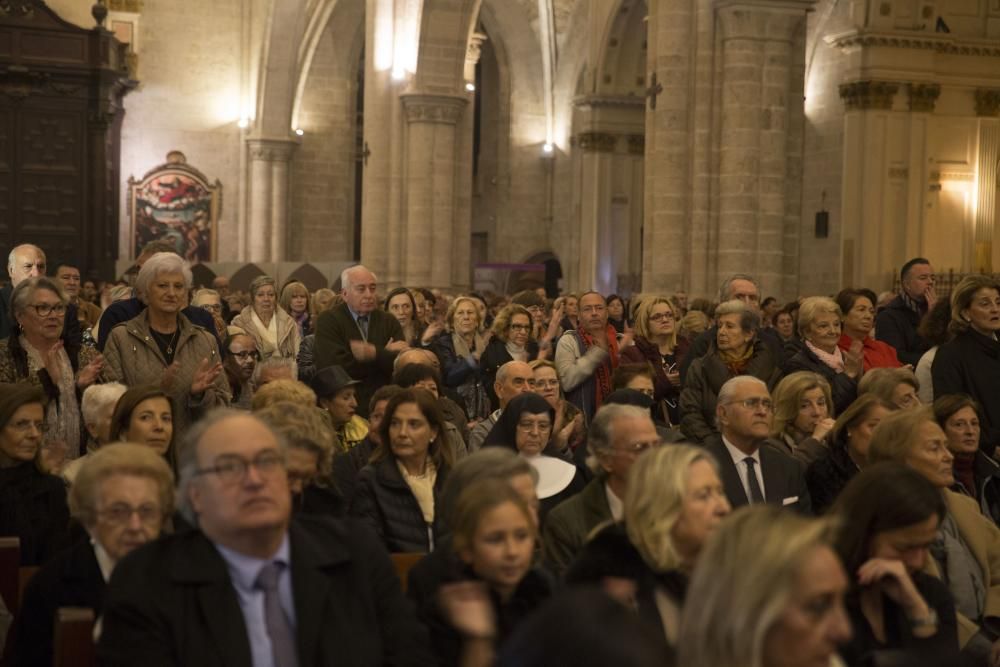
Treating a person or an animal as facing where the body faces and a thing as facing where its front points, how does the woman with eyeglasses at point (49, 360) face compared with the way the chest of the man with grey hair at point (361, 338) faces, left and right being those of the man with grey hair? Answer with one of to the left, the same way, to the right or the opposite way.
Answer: the same way

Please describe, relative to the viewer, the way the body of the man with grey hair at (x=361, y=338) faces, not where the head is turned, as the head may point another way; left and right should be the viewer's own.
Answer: facing the viewer and to the right of the viewer

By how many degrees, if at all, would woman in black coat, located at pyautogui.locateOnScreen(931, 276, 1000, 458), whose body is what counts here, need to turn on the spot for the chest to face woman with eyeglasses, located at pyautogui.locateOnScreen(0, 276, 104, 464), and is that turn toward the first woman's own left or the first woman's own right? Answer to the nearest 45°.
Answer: approximately 90° to the first woman's own right

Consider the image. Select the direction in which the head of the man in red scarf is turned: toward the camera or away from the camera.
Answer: toward the camera

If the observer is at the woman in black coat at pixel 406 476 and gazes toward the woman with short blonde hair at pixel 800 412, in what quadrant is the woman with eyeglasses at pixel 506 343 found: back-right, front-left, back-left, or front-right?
front-left

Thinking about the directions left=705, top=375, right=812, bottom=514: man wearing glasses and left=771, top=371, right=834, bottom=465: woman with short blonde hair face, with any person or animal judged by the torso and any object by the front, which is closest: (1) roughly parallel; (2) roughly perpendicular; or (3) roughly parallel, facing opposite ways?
roughly parallel

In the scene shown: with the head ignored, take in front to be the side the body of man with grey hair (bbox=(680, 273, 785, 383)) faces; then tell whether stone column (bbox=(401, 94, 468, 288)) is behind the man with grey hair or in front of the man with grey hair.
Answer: behind

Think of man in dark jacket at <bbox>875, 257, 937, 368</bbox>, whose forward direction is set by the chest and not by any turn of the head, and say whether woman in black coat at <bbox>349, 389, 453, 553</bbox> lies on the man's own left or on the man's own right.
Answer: on the man's own right

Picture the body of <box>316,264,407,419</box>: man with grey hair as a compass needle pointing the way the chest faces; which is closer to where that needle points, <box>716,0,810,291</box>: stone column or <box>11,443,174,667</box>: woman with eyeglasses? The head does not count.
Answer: the woman with eyeglasses

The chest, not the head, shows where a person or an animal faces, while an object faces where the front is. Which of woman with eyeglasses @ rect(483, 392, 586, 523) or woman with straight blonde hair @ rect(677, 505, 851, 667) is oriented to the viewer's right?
the woman with straight blonde hair

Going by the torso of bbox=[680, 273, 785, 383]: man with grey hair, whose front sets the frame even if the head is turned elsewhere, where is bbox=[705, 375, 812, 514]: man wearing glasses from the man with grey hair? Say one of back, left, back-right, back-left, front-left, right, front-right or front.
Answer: front-right

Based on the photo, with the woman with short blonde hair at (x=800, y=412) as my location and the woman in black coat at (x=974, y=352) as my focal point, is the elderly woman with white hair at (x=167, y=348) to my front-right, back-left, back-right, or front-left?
back-left

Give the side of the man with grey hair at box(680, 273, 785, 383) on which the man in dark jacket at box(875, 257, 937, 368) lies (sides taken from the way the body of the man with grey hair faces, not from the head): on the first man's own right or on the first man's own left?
on the first man's own left

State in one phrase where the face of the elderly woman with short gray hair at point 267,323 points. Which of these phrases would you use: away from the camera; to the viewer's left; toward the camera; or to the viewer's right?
toward the camera

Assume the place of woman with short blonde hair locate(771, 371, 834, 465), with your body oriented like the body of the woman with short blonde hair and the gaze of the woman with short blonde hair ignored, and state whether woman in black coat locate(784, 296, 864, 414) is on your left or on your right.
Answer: on your left

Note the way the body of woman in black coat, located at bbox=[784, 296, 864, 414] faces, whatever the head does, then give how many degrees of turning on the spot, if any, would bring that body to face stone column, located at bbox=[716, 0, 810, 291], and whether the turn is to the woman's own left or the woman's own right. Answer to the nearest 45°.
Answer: approximately 135° to the woman's own left
